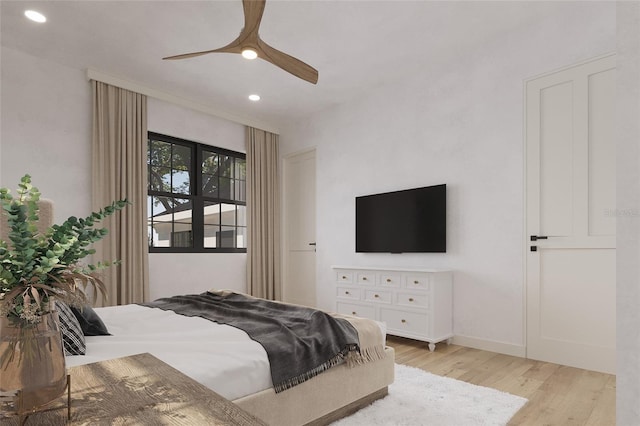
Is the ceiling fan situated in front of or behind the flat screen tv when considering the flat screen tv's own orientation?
in front

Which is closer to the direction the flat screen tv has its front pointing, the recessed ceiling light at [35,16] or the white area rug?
the recessed ceiling light

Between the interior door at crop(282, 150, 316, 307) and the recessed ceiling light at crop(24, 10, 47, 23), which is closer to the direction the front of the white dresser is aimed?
the recessed ceiling light

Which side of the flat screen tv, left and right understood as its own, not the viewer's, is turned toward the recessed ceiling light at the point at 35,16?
front

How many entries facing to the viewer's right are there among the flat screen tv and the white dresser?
0

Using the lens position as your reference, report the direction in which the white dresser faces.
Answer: facing the viewer and to the left of the viewer

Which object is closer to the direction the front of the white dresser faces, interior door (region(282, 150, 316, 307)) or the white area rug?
the white area rug

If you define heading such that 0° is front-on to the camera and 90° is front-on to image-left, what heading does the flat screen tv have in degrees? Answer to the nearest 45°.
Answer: approximately 45°
